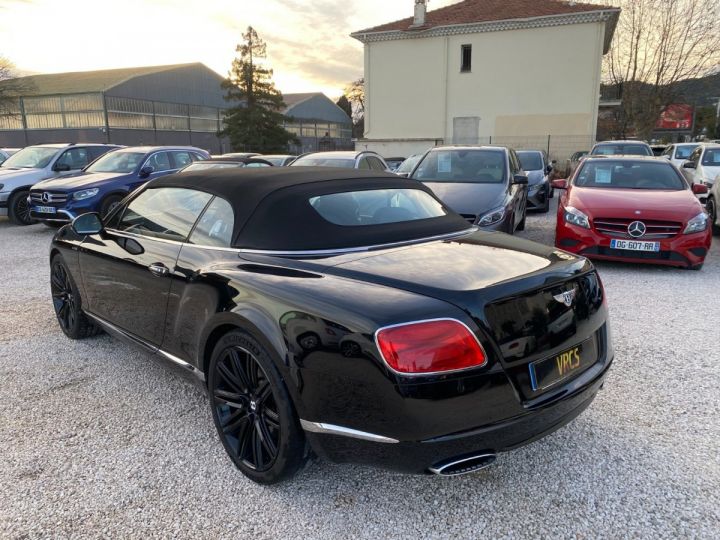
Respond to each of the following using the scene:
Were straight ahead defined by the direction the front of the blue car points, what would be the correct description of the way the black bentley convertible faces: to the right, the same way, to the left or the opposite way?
to the right

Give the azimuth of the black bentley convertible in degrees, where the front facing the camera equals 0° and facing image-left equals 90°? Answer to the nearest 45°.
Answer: approximately 135°

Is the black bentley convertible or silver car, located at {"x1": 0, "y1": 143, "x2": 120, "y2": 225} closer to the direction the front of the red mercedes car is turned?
the black bentley convertible

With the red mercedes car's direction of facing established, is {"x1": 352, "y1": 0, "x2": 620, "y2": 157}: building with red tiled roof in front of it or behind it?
behind

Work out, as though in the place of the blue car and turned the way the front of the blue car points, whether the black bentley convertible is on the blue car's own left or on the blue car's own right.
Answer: on the blue car's own left

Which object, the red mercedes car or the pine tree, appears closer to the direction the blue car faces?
the red mercedes car

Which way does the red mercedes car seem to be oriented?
toward the camera

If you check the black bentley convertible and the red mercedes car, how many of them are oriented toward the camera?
1

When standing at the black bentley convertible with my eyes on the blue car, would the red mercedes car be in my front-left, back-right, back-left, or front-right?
front-right

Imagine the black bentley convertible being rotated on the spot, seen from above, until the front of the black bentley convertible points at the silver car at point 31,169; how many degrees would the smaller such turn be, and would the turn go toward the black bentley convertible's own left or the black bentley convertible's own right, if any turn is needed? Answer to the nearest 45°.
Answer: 0° — it already faces it

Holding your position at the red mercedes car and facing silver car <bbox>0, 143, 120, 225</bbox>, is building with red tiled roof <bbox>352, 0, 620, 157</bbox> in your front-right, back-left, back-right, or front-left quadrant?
front-right

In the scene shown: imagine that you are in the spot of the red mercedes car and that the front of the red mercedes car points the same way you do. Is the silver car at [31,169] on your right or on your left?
on your right

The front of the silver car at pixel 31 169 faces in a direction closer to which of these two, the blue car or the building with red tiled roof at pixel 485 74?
the blue car

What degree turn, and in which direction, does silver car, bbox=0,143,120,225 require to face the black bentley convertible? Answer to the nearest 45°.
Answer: approximately 45° to its left

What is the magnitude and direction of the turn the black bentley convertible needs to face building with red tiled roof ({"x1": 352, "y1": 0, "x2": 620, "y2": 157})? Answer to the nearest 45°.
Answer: approximately 45° to its right

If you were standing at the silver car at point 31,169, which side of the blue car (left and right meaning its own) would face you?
right

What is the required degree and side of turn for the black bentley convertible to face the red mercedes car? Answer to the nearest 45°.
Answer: approximately 90° to its right

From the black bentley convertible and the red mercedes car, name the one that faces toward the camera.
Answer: the red mercedes car

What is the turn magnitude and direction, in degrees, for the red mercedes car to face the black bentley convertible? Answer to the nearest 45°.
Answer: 0° — it already faces it
